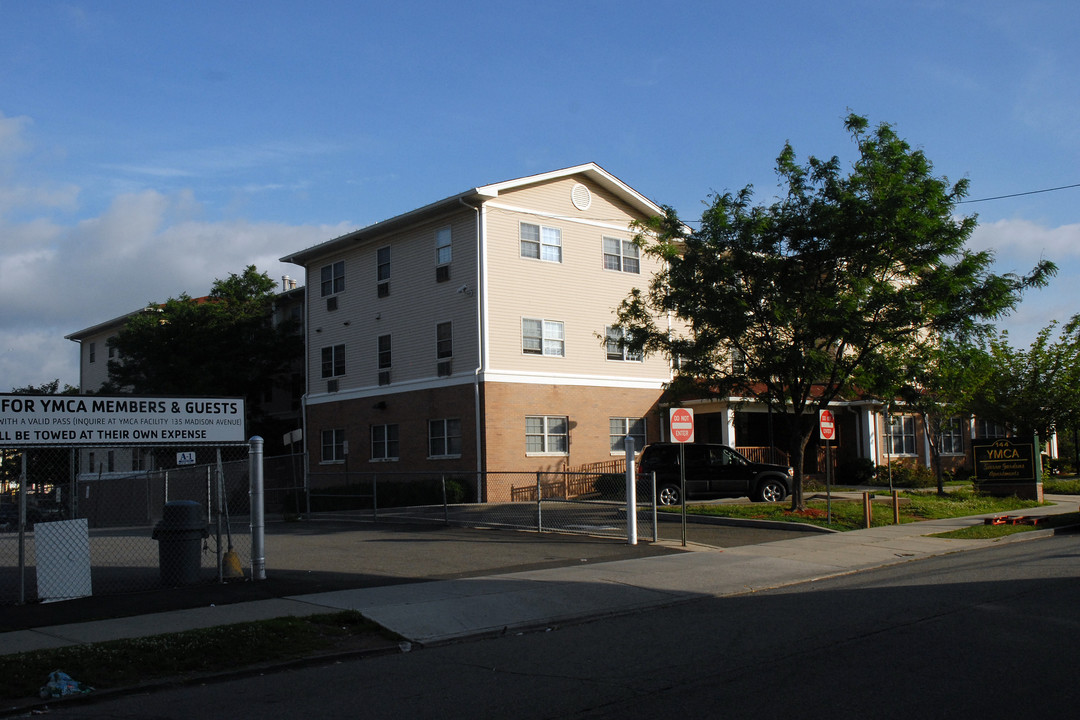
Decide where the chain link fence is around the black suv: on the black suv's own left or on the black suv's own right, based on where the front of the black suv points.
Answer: on the black suv's own right

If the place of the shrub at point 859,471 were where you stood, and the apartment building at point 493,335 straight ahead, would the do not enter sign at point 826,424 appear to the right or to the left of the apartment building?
left

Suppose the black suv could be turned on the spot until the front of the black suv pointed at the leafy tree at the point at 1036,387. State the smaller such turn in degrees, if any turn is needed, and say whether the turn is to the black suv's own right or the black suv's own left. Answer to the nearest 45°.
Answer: approximately 45° to the black suv's own left

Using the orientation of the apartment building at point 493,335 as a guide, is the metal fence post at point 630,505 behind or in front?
in front

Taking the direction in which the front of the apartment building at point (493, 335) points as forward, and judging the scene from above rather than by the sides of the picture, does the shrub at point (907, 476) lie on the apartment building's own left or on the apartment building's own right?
on the apartment building's own left

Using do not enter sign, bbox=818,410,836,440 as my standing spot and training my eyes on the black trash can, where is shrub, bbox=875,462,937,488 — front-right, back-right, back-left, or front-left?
back-right

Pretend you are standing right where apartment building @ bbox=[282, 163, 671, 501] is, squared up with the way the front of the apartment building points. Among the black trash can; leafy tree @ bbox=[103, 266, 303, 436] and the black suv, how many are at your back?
1

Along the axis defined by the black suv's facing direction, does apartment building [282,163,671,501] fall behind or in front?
behind

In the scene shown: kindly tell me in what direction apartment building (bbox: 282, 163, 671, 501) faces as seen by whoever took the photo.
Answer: facing the viewer and to the right of the viewer

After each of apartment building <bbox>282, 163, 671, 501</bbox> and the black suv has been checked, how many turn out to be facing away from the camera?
0

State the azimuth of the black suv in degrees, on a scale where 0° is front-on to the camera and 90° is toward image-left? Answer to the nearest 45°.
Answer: approximately 270°

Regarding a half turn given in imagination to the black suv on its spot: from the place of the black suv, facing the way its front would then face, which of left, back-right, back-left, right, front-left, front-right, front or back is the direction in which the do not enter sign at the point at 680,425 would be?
left
